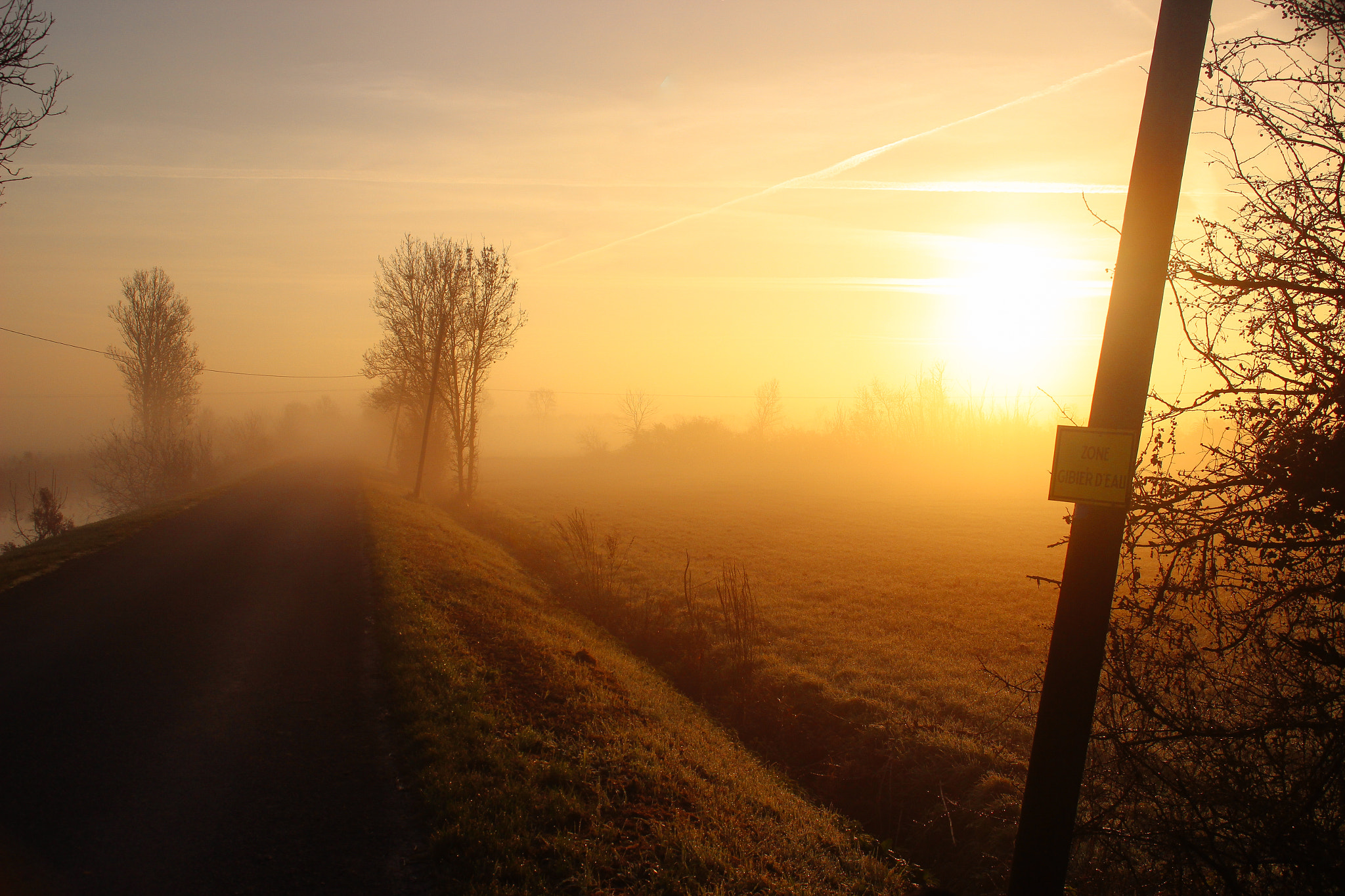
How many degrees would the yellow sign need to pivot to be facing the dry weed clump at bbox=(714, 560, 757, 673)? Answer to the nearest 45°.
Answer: approximately 135° to its right

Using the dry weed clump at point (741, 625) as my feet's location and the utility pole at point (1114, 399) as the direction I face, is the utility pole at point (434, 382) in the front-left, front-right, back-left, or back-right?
back-right

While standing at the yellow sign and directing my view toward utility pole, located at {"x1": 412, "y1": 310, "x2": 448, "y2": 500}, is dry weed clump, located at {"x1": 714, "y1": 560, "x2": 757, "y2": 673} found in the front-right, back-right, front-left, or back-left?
front-right

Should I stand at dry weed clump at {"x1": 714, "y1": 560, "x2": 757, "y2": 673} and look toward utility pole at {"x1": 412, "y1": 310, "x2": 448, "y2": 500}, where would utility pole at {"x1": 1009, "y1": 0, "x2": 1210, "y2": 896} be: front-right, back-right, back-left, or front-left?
back-left

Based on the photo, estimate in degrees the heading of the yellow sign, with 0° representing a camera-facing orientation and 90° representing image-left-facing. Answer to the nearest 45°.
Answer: approximately 0°

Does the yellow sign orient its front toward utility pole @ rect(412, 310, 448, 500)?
no
